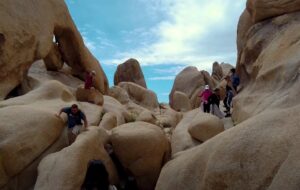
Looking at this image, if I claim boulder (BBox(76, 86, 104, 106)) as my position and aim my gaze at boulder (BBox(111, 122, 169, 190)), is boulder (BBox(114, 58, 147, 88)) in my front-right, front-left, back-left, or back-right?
back-left
